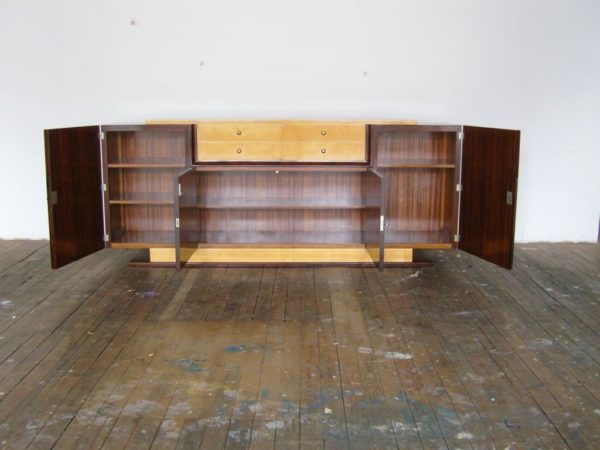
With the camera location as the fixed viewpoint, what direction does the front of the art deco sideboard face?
facing the viewer
